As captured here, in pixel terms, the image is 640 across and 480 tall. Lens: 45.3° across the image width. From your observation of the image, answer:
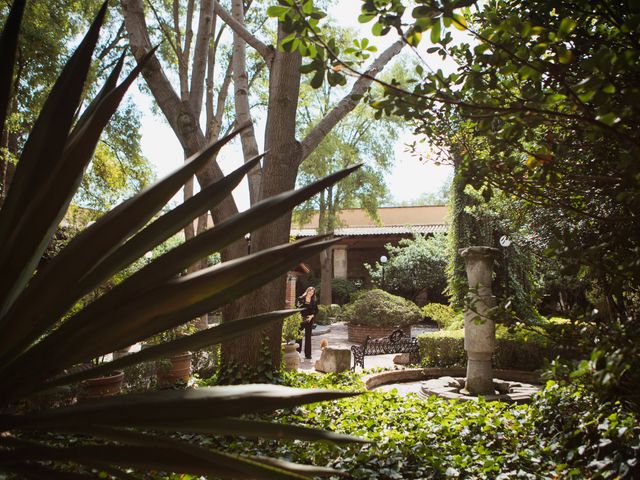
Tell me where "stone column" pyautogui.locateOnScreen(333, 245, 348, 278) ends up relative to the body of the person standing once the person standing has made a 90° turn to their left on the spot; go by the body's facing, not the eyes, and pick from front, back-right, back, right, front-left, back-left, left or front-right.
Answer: left

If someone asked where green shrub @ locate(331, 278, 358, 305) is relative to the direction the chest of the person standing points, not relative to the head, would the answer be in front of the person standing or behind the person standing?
behind

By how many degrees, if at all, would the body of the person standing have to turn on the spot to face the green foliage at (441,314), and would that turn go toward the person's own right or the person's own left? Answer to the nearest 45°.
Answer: approximately 135° to the person's own left

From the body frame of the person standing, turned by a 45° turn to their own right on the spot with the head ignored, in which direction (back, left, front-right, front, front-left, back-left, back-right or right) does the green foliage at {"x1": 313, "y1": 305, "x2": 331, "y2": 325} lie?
back-right

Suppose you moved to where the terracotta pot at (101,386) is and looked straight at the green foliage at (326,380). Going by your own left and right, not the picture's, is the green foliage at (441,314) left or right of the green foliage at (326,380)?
left

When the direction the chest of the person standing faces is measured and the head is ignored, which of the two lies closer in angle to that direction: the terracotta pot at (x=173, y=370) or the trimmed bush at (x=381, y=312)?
the terracotta pot

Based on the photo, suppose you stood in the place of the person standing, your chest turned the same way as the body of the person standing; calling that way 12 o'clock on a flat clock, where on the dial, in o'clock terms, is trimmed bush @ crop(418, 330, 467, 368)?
The trimmed bush is roughly at 10 o'clock from the person standing.

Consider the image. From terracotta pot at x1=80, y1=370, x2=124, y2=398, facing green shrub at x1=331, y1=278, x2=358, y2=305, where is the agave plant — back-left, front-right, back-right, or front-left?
back-right

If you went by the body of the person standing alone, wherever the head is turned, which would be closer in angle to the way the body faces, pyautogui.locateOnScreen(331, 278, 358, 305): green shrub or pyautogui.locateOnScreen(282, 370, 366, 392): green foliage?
the green foliage

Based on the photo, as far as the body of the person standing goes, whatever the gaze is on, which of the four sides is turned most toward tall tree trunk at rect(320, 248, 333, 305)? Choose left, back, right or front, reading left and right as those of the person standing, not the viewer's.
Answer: back

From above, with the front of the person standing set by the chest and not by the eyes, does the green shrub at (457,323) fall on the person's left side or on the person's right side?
on the person's left side

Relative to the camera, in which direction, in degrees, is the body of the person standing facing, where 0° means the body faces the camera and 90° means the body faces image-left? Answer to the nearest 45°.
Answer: approximately 0°

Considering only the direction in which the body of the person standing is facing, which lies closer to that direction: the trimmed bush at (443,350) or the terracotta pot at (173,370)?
the terracotta pot

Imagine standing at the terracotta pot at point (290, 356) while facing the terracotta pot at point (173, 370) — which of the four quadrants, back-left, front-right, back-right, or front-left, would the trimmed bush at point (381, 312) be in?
back-right
